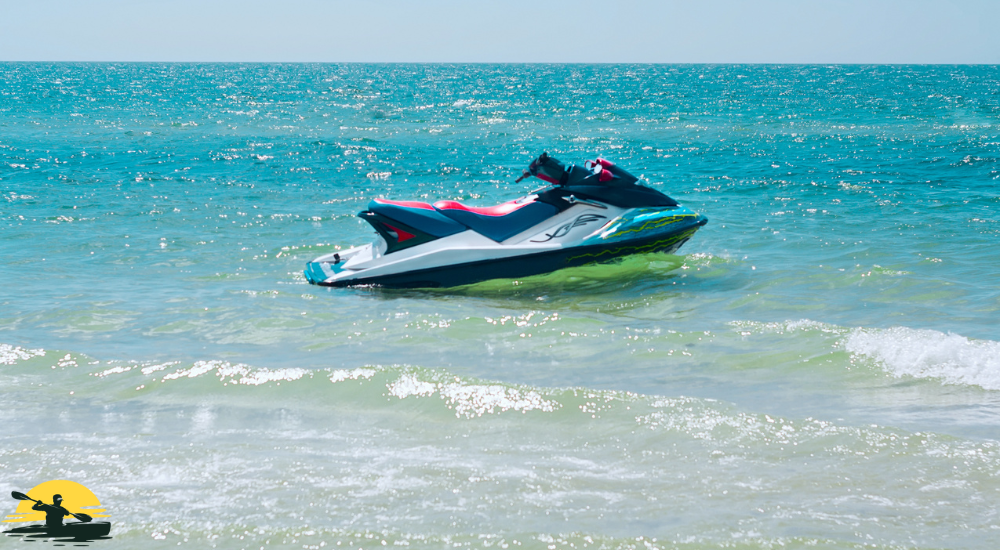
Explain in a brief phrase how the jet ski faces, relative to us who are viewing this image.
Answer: facing to the right of the viewer
